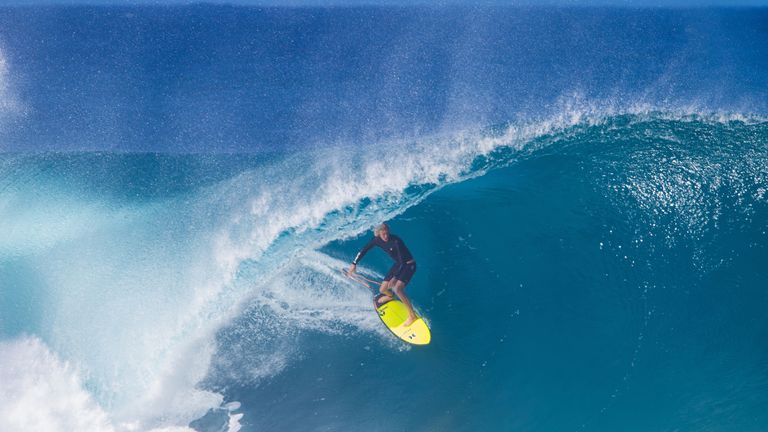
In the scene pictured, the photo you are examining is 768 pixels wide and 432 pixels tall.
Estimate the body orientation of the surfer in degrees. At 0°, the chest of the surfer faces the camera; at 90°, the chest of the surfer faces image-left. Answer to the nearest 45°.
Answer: approximately 45°
